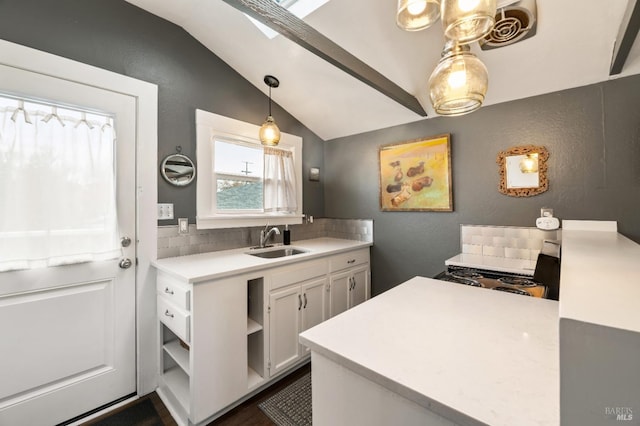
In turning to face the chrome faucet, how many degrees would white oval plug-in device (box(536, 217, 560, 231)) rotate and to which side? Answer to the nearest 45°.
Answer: approximately 45° to its right

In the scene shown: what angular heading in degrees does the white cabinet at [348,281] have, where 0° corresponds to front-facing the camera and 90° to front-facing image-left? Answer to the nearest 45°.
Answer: approximately 315°

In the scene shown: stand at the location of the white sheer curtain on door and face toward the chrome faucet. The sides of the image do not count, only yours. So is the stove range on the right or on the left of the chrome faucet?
right

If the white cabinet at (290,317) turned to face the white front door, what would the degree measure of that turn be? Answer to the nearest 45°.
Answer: approximately 135° to its right

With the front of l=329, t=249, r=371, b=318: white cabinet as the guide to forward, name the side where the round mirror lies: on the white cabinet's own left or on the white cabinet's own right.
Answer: on the white cabinet's own right

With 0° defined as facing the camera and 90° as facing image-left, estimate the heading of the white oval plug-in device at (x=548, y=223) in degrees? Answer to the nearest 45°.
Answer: approximately 0°

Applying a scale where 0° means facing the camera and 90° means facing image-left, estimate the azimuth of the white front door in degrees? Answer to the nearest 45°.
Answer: approximately 315°
